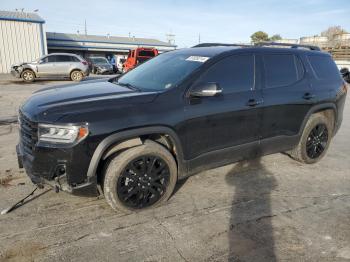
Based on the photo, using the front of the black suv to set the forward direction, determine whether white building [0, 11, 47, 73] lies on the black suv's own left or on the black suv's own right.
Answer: on the black suv's own right

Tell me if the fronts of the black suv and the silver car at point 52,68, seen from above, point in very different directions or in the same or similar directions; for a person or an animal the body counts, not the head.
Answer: same or similar directions

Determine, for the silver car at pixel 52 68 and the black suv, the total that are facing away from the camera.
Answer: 0

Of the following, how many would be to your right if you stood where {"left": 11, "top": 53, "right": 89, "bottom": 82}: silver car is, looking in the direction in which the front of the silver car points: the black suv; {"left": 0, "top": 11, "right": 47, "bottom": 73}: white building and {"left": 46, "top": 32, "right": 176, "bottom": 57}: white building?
2

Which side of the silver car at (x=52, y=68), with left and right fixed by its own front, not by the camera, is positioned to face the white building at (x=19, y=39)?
right

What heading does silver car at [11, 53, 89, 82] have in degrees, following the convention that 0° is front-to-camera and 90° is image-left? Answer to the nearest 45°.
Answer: approximately 90°

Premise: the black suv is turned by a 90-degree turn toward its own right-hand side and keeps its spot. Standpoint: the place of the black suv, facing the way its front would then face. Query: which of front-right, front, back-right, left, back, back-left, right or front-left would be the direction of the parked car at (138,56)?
front-right

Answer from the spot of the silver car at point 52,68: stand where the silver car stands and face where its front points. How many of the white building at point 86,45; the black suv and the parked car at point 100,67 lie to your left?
1

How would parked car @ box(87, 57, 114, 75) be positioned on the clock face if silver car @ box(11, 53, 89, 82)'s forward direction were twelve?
The parked car is roughly at 4 o'clock from the silver car.

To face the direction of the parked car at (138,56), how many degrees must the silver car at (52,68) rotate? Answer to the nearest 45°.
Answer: approximately 180°
